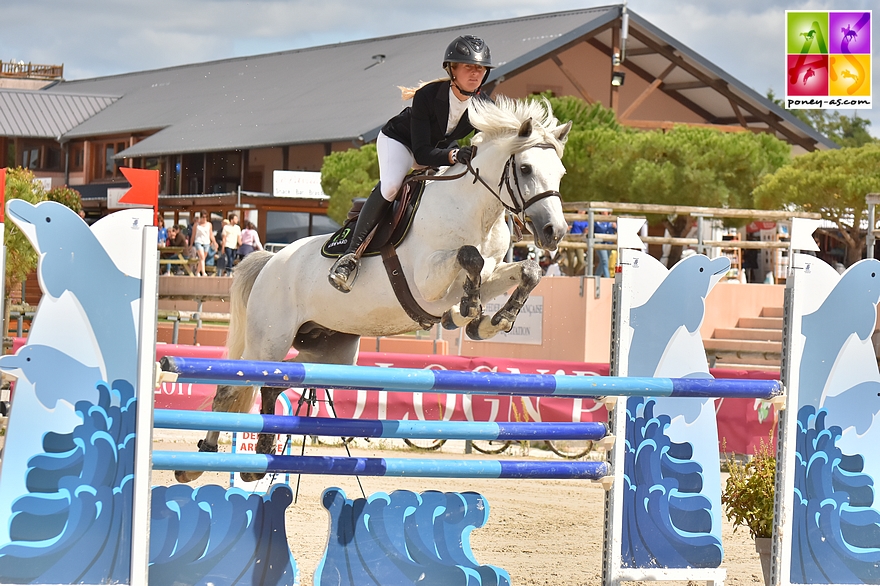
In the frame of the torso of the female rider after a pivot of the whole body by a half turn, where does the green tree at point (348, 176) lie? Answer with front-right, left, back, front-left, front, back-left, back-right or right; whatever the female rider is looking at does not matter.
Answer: front-right

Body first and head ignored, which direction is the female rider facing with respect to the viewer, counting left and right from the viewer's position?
facing the viewer and to the right of the viewer

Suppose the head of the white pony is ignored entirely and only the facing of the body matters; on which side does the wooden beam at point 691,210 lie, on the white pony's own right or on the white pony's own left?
on the white pony's own left

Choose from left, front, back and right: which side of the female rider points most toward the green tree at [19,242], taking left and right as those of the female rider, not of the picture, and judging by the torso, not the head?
back

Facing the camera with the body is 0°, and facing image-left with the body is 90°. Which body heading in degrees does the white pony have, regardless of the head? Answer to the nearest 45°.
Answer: approximately 315°

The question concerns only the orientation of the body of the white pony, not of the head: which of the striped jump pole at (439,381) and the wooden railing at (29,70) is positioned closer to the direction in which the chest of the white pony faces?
the striped jump pole

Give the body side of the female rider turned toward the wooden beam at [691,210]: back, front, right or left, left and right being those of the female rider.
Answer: left

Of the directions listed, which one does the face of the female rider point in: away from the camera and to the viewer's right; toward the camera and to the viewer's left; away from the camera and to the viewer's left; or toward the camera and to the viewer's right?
toward the camera and to the viewer's right

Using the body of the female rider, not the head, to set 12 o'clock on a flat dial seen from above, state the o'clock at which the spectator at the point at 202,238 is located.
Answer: The spectator is roughly at 7 o'clock from the female rider.
